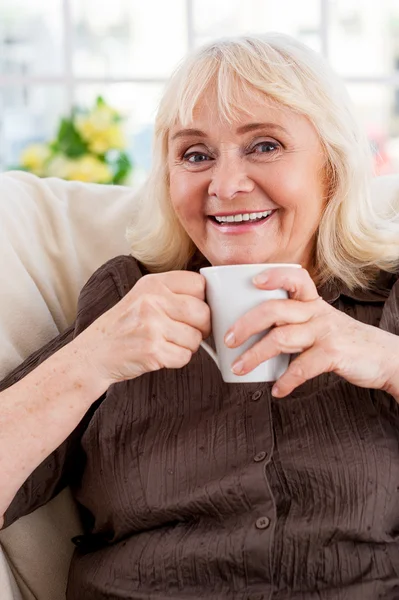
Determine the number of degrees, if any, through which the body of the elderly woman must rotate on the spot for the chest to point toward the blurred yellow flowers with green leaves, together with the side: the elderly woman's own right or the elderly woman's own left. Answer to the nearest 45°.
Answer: approximately 180°

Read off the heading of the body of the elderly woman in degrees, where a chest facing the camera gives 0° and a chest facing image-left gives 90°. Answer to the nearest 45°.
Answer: approximately 0°
